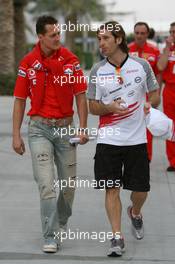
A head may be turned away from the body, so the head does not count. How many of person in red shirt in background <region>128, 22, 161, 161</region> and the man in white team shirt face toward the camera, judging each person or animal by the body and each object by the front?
2

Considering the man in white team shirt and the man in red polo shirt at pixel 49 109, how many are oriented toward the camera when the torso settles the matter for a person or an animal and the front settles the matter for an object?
2

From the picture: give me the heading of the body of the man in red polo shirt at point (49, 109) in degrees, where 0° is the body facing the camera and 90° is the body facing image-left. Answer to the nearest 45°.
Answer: approximately 0°

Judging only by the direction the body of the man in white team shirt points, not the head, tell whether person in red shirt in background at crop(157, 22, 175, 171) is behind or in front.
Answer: behind

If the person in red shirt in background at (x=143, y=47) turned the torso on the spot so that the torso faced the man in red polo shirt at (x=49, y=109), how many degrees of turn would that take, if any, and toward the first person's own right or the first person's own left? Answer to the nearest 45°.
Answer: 0° — they already face them

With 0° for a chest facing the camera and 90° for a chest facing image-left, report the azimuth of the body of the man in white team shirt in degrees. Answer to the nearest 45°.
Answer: approximately 0°
